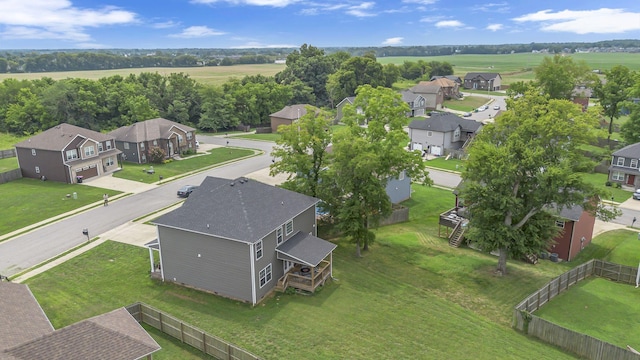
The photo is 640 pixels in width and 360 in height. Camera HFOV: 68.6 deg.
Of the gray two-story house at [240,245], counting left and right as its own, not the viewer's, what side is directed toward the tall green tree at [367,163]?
right

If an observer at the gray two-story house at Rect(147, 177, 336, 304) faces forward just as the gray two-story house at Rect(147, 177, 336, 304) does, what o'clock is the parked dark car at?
The parked dark car is roughly at 1 o'clock from the gray two-story house.

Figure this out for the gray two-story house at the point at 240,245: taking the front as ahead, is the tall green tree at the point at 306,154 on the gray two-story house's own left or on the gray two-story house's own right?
on the gray two-story house's own right

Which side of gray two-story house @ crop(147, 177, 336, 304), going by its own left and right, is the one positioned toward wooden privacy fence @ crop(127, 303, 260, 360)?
left

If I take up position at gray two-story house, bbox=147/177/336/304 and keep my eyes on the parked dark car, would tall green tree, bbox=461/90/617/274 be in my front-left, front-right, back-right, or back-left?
back-right

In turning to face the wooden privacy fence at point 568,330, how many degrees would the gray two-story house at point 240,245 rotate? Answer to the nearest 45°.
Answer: approximately 180°

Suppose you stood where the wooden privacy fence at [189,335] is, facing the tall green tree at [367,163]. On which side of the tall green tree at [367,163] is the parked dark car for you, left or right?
left

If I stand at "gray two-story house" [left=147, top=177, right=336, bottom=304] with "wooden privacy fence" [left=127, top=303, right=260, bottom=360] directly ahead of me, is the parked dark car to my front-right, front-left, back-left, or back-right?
back-right

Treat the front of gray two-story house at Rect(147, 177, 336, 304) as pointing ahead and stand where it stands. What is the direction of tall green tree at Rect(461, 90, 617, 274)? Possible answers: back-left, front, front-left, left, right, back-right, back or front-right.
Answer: back-right

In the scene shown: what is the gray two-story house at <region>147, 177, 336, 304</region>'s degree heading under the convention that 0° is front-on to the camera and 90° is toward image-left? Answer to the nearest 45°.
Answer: approximately 135°
